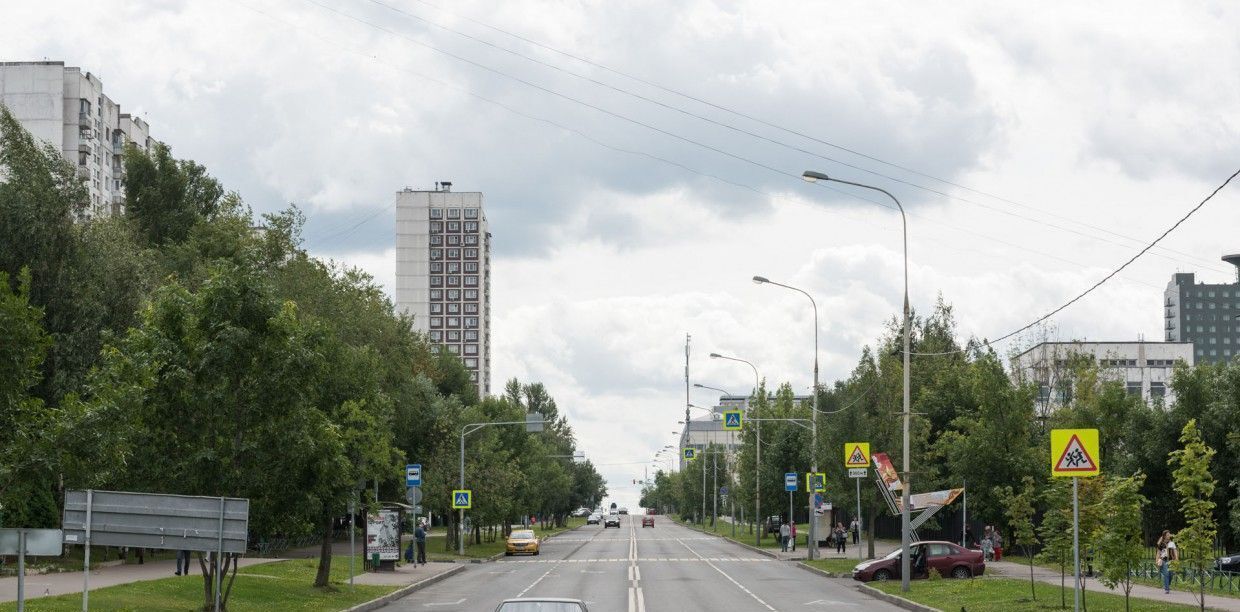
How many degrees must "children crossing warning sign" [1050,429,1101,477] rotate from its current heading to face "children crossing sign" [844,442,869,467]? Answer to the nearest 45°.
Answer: approximately 180°

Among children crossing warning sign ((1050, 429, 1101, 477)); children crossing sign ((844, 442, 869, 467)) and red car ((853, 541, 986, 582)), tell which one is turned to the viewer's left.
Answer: the red car

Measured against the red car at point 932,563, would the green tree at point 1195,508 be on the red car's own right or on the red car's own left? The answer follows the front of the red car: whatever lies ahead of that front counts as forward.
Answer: on the red car's own left

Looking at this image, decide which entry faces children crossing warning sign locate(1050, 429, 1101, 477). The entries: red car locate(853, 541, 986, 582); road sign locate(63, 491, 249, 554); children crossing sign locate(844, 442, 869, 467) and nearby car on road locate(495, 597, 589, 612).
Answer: the children crossing sign

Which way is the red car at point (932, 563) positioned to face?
to the viewer's left

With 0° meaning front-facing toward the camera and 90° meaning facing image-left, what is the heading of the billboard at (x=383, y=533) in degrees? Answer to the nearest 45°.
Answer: approximately 0°

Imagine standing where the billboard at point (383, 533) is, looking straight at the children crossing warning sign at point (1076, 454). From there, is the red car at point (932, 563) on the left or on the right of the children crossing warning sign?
left

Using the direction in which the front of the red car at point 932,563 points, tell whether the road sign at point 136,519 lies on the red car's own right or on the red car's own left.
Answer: on the red car's own left

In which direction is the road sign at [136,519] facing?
away from the camera
